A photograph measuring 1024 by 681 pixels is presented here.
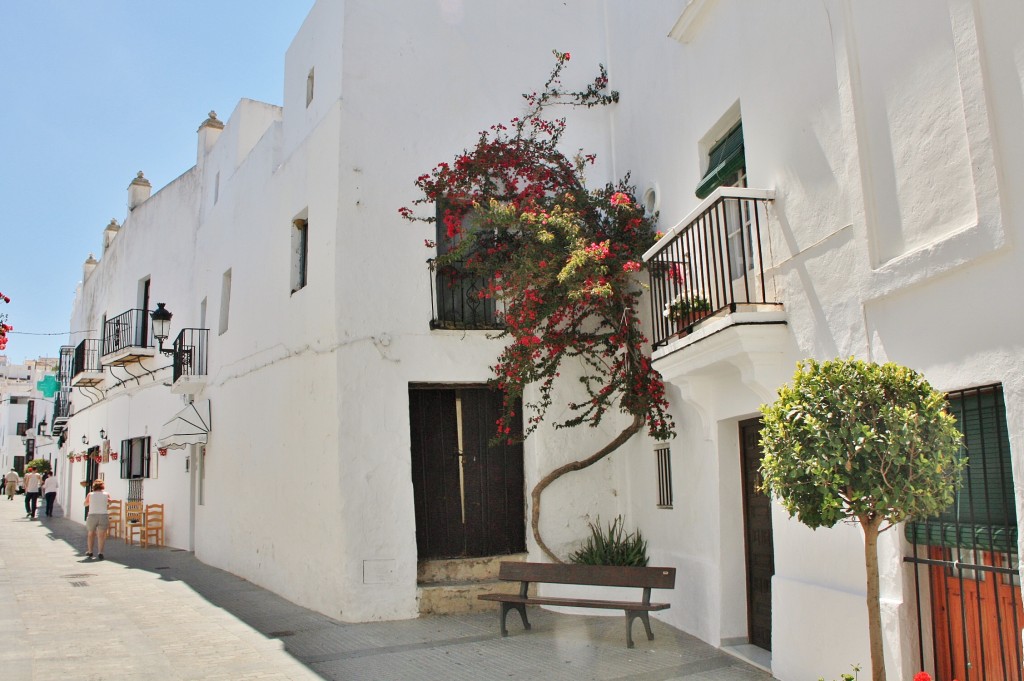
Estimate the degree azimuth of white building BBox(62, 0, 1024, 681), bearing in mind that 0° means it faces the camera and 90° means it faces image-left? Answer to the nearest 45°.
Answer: approximately 45°

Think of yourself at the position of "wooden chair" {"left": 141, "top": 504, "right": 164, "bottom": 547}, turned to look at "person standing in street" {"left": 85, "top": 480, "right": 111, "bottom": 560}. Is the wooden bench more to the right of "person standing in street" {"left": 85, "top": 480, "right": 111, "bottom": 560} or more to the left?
left

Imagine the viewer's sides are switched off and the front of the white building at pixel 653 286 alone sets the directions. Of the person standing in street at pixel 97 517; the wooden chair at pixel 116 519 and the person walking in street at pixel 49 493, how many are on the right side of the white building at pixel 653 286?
3

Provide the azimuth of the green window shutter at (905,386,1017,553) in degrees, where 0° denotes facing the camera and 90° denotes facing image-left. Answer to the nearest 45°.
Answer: approximately 45°

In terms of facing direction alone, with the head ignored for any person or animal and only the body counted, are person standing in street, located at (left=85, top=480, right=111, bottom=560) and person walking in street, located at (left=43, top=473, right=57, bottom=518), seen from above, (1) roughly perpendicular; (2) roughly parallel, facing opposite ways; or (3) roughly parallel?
roughly parallel

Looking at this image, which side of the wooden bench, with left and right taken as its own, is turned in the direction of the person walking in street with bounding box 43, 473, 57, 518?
right

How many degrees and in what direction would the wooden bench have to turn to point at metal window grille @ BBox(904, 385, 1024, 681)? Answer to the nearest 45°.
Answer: approximately 90° to its left

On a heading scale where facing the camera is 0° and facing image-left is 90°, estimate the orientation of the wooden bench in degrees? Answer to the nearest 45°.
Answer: approximately 45°

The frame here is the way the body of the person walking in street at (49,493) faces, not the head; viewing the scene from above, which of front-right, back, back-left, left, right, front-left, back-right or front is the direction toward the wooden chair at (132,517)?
back
